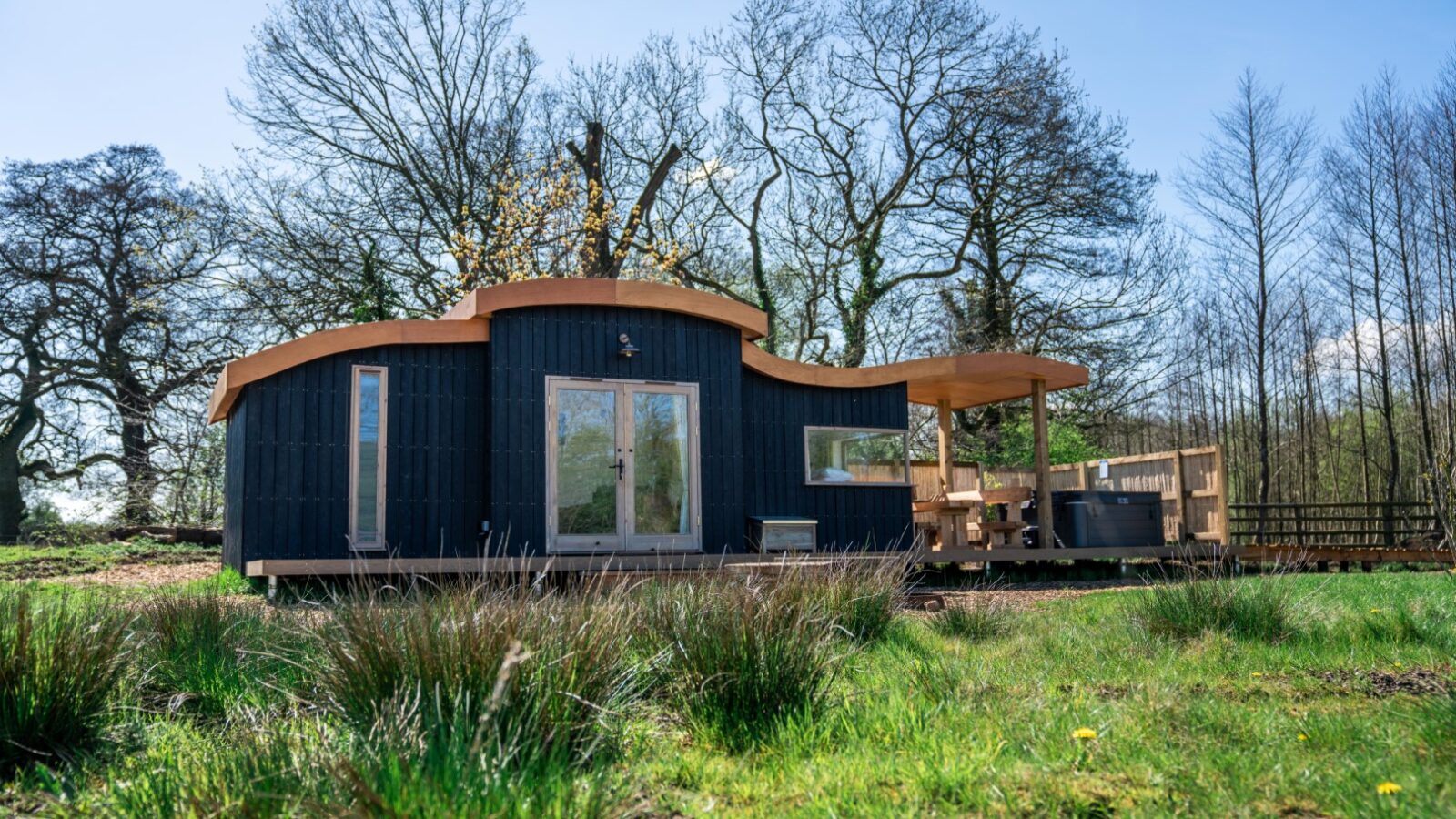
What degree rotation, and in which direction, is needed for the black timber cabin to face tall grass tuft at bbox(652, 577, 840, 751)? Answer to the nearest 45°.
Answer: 0° — it already faces it

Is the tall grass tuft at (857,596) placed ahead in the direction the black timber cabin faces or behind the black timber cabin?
ahead

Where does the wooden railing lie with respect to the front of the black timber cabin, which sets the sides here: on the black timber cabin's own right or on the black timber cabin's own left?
on the black timber cabin's own left

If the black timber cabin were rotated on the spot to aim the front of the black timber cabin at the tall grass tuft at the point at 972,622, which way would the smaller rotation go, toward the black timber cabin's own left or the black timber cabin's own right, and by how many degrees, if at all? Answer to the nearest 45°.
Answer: approximately 45° to the black timber cabin's own left

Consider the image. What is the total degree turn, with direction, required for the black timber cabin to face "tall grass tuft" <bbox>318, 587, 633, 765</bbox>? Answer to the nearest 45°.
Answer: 0° — it already faces it

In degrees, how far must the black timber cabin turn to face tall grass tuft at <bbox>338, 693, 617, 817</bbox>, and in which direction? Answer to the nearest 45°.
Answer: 0° — it already faces it

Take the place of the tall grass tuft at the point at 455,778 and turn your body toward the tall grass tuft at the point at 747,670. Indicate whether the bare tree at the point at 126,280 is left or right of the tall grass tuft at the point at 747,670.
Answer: left

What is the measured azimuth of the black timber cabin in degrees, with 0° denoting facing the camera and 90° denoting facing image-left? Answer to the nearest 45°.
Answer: approximately 0°

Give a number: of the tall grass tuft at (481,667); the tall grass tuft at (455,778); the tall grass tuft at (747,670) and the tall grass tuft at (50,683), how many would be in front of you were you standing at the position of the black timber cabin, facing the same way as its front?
4

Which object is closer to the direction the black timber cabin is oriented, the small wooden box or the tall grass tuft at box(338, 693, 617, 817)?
the tall grass tuft

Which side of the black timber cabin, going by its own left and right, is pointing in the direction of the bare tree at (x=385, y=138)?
back

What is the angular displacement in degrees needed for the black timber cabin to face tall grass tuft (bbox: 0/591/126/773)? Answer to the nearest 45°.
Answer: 0° — it already faces it

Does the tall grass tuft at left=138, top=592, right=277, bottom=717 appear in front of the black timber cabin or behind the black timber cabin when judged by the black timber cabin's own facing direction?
in front

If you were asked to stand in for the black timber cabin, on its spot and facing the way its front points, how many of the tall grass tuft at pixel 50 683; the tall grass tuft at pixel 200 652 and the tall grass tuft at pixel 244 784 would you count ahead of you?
3

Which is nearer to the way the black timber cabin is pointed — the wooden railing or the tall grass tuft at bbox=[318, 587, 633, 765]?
the tall grass tuft

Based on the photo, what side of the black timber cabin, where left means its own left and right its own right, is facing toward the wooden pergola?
left
